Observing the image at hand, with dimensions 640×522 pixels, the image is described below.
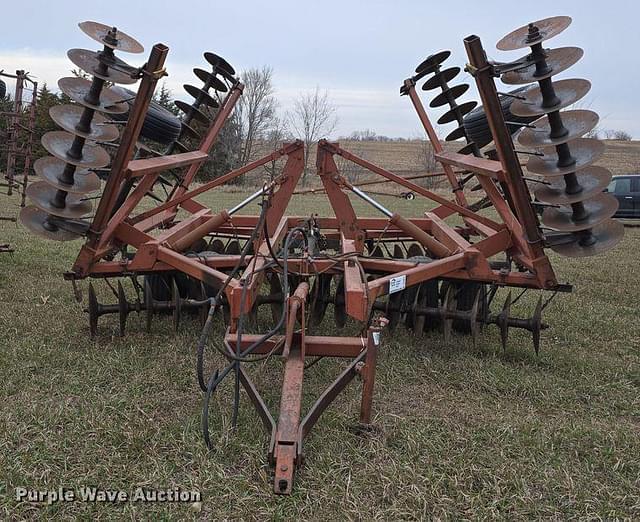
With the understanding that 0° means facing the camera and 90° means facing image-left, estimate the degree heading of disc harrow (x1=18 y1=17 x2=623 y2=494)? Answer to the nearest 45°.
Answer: approximately 0°
